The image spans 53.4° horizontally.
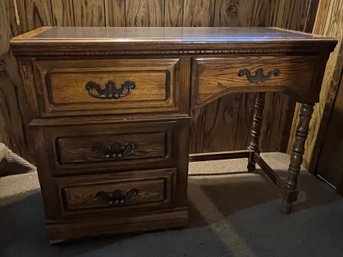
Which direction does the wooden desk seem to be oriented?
toward the camera
